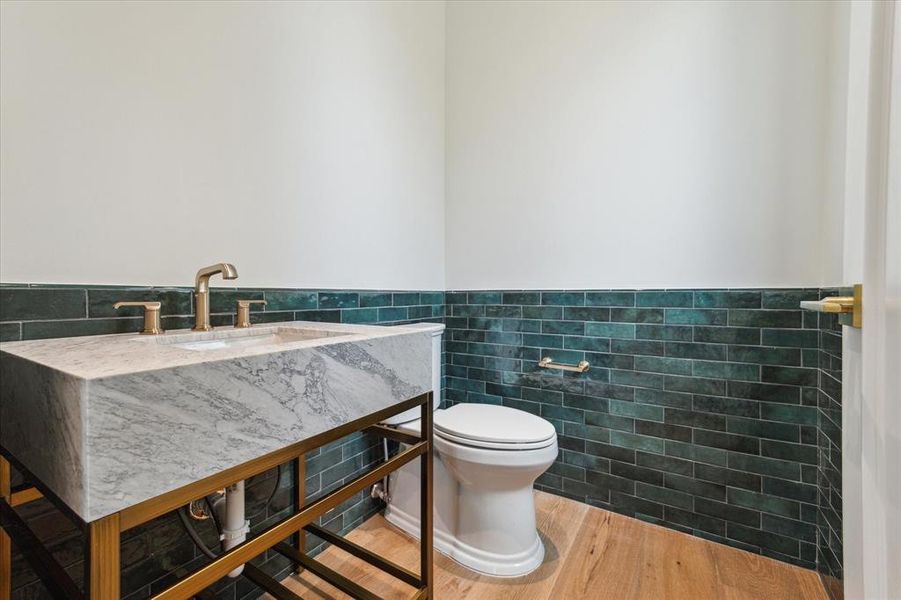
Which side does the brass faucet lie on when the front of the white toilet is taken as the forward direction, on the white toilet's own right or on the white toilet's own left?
on the white toilet's own right

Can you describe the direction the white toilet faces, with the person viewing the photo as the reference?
facing the viewer and to the right of the viewer
